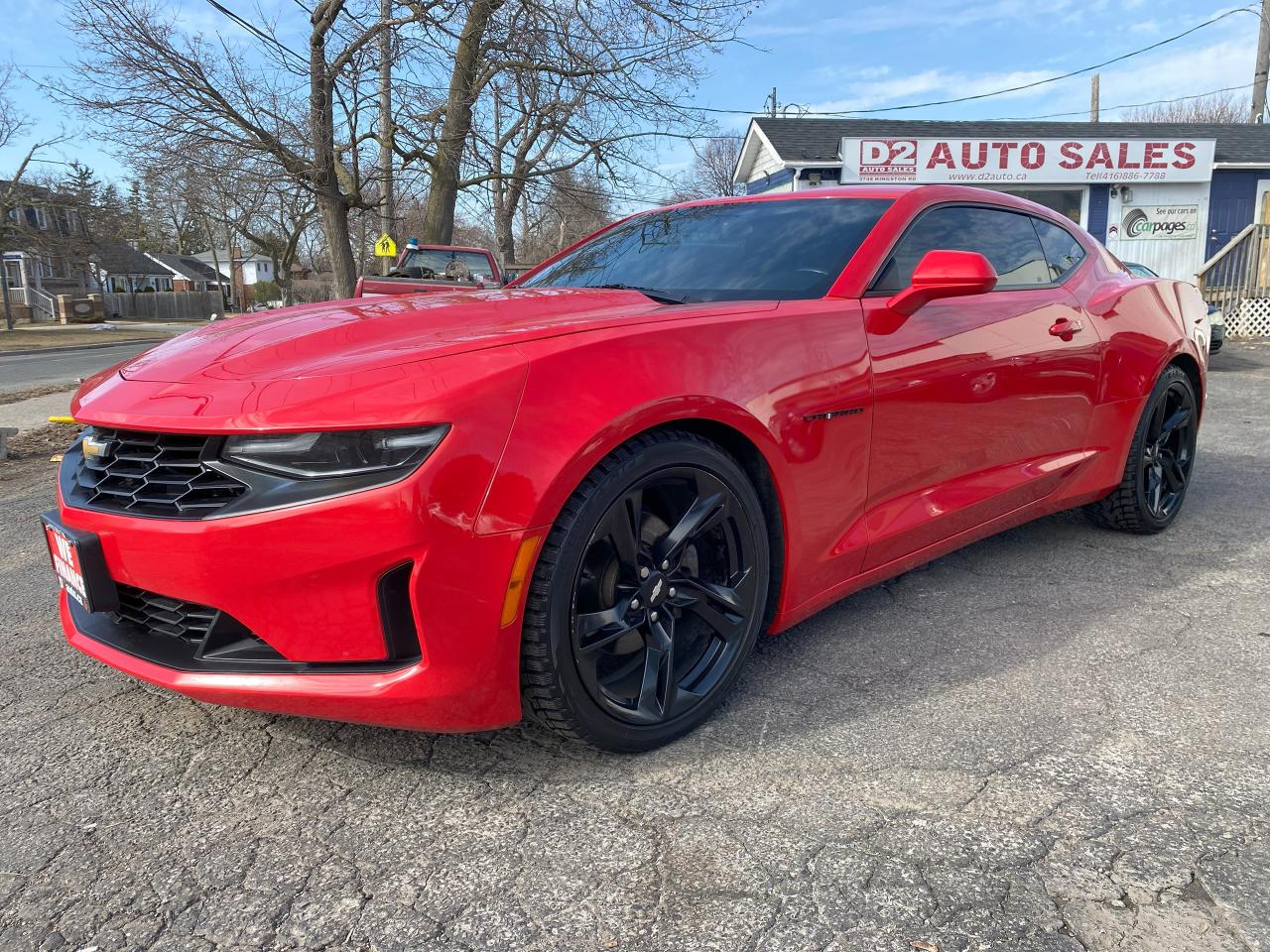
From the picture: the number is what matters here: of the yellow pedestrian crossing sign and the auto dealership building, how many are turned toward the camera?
2

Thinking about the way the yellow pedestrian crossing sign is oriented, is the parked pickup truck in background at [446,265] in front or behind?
in front

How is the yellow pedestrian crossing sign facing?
toward the camera

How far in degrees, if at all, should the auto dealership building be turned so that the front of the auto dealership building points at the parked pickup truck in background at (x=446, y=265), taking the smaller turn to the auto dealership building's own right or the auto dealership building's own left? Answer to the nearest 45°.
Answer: approximately 45° to the auto dealership building's own right

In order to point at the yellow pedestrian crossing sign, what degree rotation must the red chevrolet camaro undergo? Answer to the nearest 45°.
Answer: approximately 135° to its right

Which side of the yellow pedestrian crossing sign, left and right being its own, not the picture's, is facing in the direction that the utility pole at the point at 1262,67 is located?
left

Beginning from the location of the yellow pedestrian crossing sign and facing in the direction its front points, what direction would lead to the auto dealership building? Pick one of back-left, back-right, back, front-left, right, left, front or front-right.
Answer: left

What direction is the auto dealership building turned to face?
toward the camera

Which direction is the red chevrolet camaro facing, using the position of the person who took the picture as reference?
facing the viewer and to the left of the viewer

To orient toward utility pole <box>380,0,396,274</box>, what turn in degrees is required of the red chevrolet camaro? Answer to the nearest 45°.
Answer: approximately 135° to its right

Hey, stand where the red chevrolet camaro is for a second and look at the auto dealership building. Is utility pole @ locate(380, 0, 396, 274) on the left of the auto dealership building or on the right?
left

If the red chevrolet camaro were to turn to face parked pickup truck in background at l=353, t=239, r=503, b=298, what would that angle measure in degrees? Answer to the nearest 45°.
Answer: approximately 135° to its right
